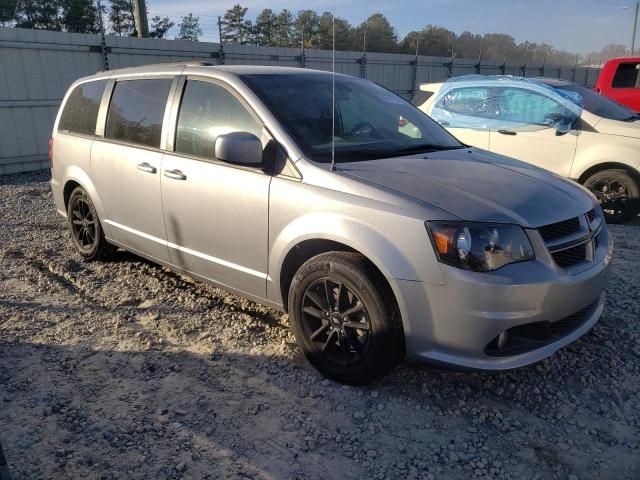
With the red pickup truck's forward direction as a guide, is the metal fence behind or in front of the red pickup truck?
behind

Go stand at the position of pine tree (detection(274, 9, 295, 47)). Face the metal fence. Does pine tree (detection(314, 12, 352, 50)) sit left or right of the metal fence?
left

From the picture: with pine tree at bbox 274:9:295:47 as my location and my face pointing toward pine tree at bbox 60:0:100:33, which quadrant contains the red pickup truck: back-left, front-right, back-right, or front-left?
back-left

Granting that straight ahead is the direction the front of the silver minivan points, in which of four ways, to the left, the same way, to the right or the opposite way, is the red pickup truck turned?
the same way

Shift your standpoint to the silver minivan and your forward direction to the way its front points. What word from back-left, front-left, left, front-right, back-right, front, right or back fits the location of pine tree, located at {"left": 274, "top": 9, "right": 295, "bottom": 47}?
back-left

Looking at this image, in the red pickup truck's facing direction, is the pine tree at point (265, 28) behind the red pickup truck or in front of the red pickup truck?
behind

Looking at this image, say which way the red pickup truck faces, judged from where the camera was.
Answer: facing to the right of the viewer

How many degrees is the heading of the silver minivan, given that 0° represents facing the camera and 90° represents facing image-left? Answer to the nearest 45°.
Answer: approximately 315°

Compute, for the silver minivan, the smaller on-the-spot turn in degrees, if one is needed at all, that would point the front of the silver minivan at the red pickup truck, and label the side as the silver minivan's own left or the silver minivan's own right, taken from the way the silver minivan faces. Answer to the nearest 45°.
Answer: approximately 90° to the silver minivan's own left

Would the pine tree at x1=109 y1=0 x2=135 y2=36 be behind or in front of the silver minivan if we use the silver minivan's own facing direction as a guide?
behind

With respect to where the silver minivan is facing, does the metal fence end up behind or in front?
behind
